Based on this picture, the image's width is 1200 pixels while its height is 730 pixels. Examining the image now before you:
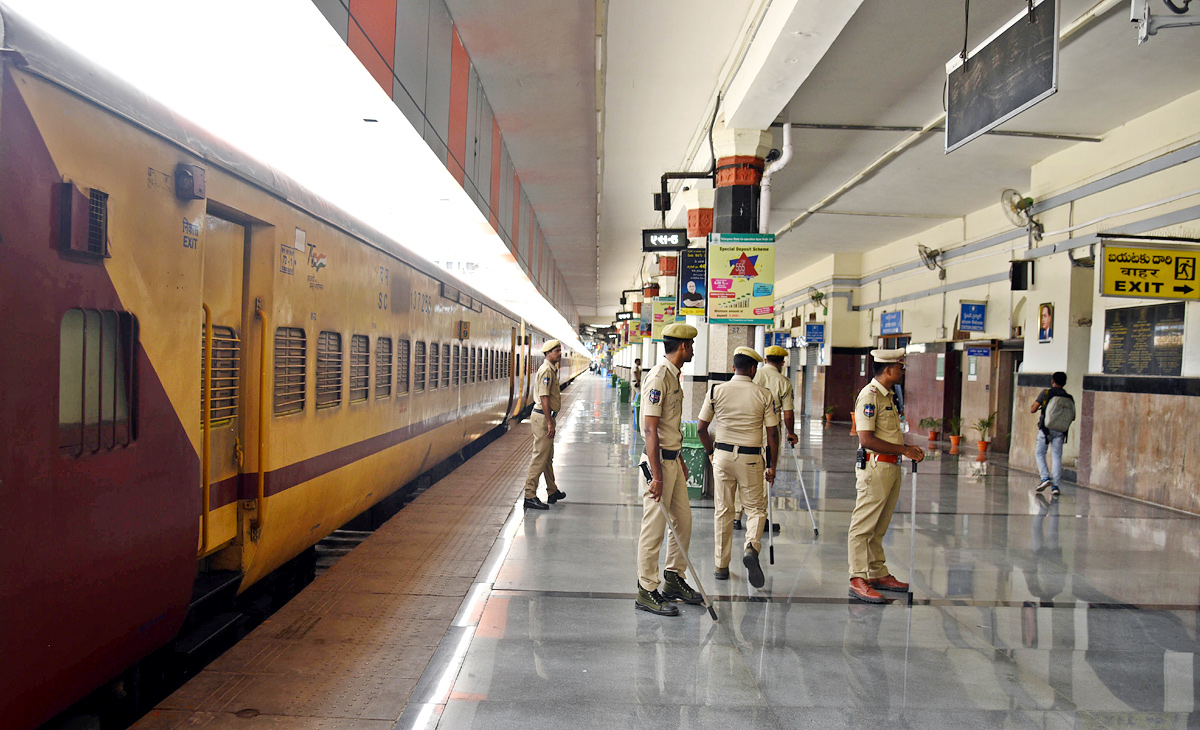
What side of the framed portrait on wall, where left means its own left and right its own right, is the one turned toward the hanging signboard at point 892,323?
right

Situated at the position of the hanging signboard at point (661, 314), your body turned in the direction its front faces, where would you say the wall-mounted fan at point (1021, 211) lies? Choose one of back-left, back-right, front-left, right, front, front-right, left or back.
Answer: front-left

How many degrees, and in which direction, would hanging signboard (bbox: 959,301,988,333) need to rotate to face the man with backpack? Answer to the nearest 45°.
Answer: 0° — it already faces them

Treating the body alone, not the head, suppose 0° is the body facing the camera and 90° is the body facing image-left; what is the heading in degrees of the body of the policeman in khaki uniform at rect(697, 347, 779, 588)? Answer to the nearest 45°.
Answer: approximately 180°

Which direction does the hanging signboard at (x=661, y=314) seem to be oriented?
toward the camera

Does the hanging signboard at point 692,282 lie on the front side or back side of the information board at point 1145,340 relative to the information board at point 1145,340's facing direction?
on the front side

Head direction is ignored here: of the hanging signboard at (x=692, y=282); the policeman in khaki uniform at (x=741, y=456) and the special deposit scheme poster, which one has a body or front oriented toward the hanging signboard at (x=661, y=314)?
the policeman in khaki uniform

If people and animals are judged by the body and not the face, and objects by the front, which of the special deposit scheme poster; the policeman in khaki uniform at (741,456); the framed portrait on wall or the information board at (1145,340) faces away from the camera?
the policeman in khaki uniform

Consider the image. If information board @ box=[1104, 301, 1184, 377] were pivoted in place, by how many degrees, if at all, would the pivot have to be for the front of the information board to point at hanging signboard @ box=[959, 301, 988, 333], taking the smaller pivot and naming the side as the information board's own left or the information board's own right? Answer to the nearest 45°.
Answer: approximately 90° to the information board's own right

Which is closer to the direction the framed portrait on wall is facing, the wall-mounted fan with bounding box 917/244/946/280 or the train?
the train

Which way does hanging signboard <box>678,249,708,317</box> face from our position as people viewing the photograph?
facing the viewer

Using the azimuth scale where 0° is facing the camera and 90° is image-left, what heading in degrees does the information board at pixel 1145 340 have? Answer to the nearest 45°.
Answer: approximately 45°

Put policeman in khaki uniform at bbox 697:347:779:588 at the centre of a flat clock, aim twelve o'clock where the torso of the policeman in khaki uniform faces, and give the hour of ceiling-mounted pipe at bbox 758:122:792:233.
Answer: The ceiling-mounted pipe is roughly at 12 o'clock from the policeman in khaki uniform.

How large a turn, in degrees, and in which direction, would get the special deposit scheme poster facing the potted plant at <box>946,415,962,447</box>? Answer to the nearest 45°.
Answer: approximately 135° to its left

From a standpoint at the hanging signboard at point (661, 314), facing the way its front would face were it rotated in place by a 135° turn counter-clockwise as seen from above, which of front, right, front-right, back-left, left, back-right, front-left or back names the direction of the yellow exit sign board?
right

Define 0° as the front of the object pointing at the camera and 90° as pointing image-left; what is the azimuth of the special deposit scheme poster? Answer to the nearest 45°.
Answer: approximately 0°

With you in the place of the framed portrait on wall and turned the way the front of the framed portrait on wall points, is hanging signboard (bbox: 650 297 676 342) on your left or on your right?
on your right
